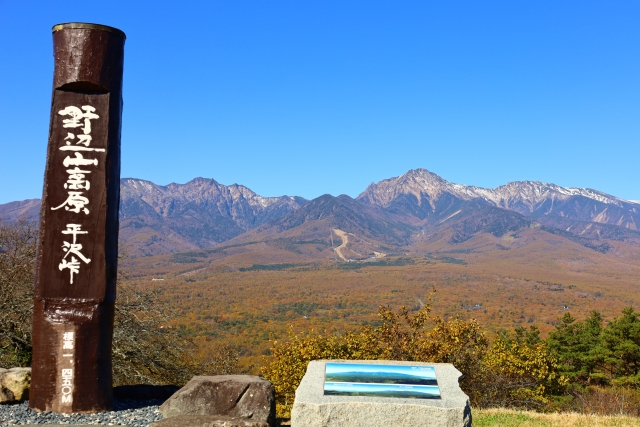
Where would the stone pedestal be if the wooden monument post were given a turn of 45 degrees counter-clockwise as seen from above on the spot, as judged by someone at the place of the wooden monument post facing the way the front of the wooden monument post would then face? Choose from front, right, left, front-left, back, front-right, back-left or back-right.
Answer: front

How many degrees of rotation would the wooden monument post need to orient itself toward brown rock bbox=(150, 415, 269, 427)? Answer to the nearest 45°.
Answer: approximately 45° to its left

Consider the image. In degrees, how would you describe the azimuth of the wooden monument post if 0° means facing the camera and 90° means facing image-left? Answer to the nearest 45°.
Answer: approximately 0°

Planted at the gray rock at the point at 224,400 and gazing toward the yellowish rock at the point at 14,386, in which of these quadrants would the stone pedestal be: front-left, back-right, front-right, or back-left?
back-left
